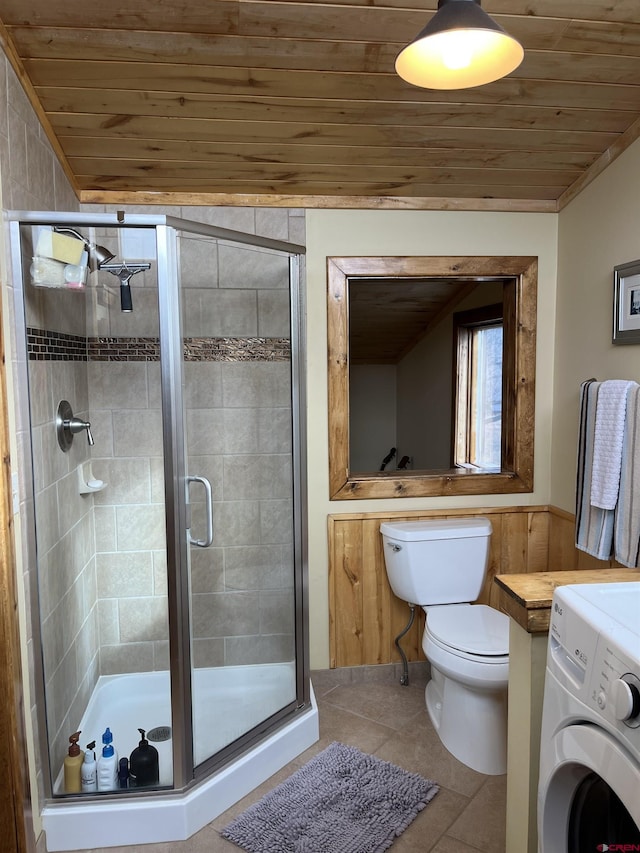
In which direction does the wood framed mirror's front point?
toward the camera

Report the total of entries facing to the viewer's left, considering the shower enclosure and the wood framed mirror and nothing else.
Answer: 0

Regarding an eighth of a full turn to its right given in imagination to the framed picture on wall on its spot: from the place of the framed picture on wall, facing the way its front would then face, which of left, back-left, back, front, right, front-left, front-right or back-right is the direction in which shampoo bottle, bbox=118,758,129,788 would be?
front-left

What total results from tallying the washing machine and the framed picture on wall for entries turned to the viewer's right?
0

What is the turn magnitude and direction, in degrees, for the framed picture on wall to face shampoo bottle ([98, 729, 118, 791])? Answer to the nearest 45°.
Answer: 0° — it already faces it

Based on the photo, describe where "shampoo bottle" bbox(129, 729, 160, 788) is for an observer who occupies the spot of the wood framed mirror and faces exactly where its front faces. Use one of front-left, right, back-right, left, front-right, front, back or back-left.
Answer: front-right

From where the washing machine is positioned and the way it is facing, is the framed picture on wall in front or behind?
behind

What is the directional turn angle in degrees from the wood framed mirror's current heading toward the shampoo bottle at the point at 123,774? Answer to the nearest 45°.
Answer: approximately 45° to its right

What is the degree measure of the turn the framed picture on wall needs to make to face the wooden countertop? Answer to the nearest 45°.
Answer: approximately 45° to its left

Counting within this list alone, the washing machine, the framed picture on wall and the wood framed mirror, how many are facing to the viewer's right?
0

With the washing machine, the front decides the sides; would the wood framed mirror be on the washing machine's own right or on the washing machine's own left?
on the washing machine's own right

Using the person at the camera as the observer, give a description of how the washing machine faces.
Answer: facing the viewer and to the left of the viewer

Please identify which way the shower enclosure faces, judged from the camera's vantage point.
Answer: facing the viewer and to the right of the viewer

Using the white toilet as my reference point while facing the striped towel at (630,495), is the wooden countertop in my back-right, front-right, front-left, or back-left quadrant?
front-right

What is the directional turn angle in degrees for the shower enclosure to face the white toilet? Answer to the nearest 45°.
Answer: approximately 45° to its left
